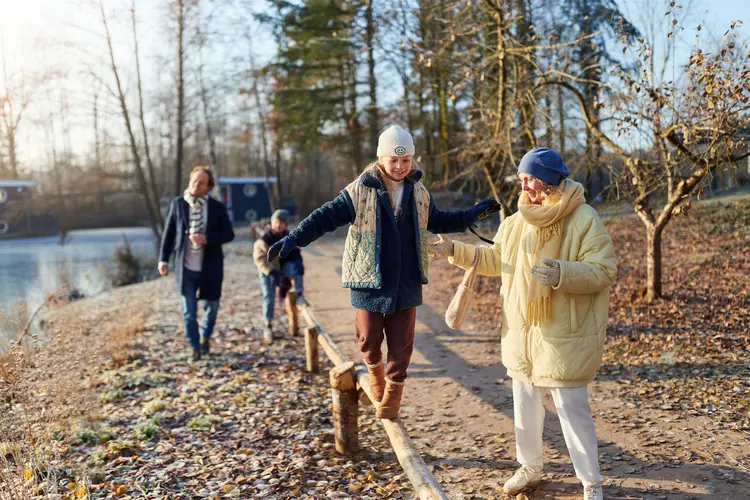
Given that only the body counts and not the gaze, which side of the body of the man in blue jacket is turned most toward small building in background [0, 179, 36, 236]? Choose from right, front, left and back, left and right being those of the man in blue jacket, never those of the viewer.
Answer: back

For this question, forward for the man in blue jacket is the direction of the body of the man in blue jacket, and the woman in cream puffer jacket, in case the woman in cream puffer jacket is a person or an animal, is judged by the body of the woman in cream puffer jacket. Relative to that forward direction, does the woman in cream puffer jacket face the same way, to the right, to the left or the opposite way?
to the right

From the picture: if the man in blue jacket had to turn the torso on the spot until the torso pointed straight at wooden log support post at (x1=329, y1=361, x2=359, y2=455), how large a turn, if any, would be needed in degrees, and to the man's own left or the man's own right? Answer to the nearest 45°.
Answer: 0° — they already face it

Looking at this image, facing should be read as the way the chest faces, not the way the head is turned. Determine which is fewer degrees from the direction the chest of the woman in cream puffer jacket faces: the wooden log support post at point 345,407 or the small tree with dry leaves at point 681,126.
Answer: the wooden log support post

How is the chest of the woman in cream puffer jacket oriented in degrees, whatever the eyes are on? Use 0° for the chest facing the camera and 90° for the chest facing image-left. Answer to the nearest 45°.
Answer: approximately 45°

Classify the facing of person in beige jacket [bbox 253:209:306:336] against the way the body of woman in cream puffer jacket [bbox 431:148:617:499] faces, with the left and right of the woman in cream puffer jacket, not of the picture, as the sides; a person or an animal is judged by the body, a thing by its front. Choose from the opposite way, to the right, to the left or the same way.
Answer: to the left

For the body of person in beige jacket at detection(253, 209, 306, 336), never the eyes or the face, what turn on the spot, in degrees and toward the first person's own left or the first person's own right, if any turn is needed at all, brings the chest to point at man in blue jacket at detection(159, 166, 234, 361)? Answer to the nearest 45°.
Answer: approximately 90° to the first person's own right

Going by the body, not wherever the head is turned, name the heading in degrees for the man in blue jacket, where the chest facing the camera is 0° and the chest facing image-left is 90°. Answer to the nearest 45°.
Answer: approximately 0°

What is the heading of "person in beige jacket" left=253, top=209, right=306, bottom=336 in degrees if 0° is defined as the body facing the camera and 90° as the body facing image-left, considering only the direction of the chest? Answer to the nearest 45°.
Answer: approximately 315°

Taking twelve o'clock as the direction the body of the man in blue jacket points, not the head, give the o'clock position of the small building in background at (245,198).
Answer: The small building in background is roughly at 6 o'clock from the man in blue jacket.
